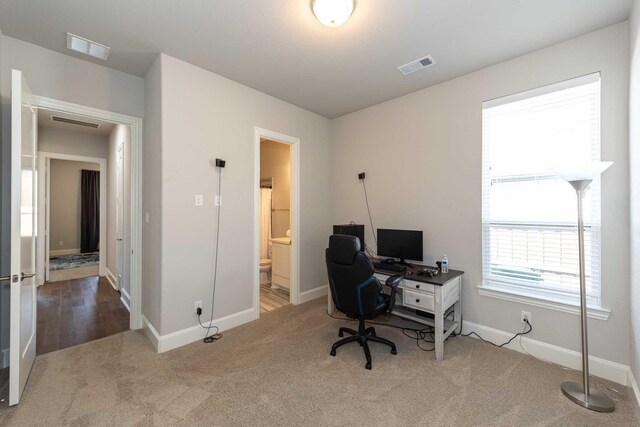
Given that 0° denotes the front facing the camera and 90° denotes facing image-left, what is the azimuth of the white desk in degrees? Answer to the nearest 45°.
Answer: approximately 45°

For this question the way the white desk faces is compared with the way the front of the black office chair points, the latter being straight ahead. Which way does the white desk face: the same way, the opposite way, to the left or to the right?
the opposite way

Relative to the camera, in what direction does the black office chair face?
facing away from the viewer and to the right of the viewer

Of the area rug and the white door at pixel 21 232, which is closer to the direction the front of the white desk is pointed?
the white door

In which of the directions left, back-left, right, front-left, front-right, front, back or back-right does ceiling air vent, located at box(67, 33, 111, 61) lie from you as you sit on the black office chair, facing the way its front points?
back-left

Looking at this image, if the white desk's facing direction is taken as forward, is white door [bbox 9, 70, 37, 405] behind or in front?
in front

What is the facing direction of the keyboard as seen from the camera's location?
facing the viewer and to the left of the viewer

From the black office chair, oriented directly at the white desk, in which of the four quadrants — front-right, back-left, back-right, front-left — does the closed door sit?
back-left

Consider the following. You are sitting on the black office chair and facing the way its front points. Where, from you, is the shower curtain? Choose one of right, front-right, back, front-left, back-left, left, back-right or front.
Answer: left

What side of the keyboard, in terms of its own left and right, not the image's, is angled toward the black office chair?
front

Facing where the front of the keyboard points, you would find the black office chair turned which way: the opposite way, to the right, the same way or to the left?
the opposite way

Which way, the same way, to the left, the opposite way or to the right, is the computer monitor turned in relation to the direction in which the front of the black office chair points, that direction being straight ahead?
the opposite way

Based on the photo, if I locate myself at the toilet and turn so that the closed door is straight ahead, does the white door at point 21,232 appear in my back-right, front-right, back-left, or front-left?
front-left

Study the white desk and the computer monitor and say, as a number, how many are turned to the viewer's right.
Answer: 0

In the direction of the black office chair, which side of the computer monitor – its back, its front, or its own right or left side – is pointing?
front

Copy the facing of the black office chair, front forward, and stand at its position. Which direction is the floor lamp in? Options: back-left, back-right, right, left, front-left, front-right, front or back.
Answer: front-right
